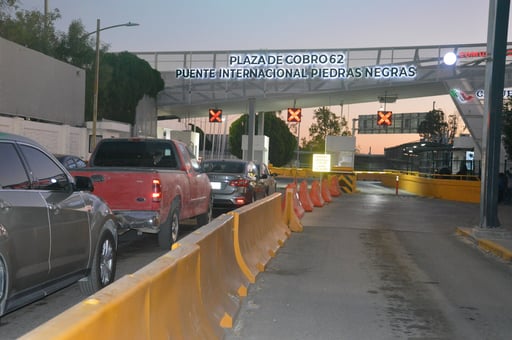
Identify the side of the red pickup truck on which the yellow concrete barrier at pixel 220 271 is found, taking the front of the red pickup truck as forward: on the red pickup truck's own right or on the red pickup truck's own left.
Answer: on the red pickup truck's own right

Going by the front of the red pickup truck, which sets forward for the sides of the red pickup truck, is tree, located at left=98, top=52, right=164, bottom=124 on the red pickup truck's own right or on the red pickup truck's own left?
on the red pickup truck's own left

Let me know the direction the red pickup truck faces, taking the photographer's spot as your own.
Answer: facing away from the viewer and to the right of the viewer

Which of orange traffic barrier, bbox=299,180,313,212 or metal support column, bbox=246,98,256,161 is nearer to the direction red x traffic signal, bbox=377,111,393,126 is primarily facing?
the orange traffic barrier

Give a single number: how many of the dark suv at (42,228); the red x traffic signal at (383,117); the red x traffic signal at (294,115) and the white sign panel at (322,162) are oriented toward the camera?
3

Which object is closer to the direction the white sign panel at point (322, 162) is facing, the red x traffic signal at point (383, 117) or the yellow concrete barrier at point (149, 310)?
the yellow concrete barrier
